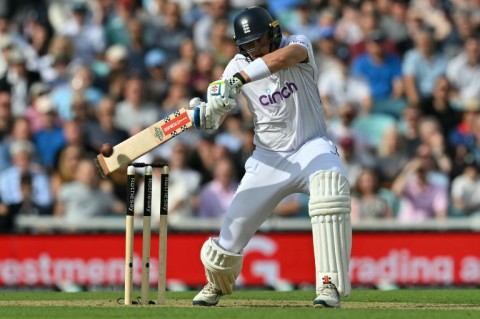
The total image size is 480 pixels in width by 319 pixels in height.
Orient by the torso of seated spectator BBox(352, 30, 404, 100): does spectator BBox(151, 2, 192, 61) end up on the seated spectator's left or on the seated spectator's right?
on the seated spectator's right

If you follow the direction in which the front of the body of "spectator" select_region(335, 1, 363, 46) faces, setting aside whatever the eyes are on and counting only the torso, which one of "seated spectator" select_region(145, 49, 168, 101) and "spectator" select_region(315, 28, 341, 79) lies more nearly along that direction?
the spectator

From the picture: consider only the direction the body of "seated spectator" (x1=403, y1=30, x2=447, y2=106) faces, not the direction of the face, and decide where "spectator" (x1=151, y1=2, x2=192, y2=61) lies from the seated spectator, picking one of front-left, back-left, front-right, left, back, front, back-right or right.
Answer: right

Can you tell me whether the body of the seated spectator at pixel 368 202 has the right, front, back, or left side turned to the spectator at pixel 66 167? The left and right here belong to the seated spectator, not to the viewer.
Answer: right

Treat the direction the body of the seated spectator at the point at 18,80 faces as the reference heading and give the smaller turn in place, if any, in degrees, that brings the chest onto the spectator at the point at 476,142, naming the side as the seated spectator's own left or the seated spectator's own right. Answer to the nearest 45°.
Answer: approximately 90° to the seated spectator's own left

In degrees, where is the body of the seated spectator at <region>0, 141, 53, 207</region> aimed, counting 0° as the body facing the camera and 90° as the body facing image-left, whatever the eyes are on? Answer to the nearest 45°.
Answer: approximately 0°

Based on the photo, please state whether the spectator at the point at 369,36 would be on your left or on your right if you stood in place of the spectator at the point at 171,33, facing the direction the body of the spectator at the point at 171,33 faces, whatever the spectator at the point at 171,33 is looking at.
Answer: on your left

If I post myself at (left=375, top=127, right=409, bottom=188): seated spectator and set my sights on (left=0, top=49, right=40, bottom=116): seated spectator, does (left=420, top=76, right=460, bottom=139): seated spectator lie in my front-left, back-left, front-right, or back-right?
back-right
